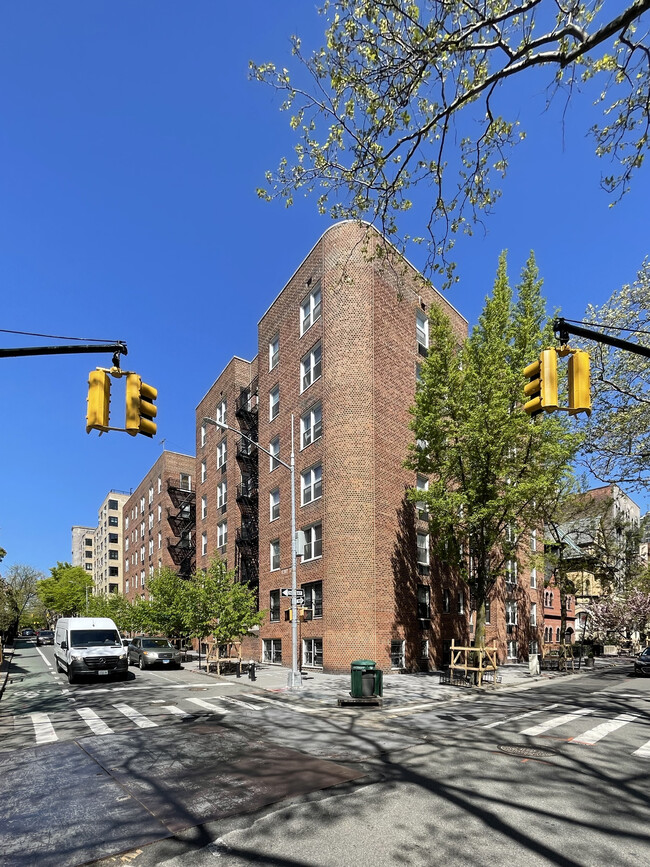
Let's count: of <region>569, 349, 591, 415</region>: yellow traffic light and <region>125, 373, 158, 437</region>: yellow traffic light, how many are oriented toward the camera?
0

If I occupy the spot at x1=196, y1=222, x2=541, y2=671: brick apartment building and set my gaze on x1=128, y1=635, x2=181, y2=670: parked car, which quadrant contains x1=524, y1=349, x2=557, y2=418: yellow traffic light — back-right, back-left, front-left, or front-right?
front-left

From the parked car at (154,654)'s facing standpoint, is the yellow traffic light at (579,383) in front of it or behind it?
in front

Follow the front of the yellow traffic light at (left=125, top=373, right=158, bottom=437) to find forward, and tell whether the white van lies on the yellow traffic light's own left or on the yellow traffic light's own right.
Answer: on the yellow traffic light's own left

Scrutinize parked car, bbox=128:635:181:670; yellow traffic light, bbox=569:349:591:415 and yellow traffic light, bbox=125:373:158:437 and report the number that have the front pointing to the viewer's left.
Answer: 0

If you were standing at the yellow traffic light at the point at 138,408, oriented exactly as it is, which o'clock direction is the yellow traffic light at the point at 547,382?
the yellow traffic light at the point at 547,382 is roughly at 1 o'clock from the yellow traffic light at the point at 138,408.

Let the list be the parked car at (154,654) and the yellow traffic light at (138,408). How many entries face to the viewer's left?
0

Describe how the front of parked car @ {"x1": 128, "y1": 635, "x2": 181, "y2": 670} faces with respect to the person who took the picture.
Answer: facing the viewer and to the right of the viewer

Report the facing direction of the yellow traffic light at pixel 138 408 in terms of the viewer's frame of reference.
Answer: facing to the right of the viewer

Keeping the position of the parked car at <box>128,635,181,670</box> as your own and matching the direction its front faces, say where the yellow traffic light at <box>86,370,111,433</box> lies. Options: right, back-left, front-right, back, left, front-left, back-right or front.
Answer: front-right
